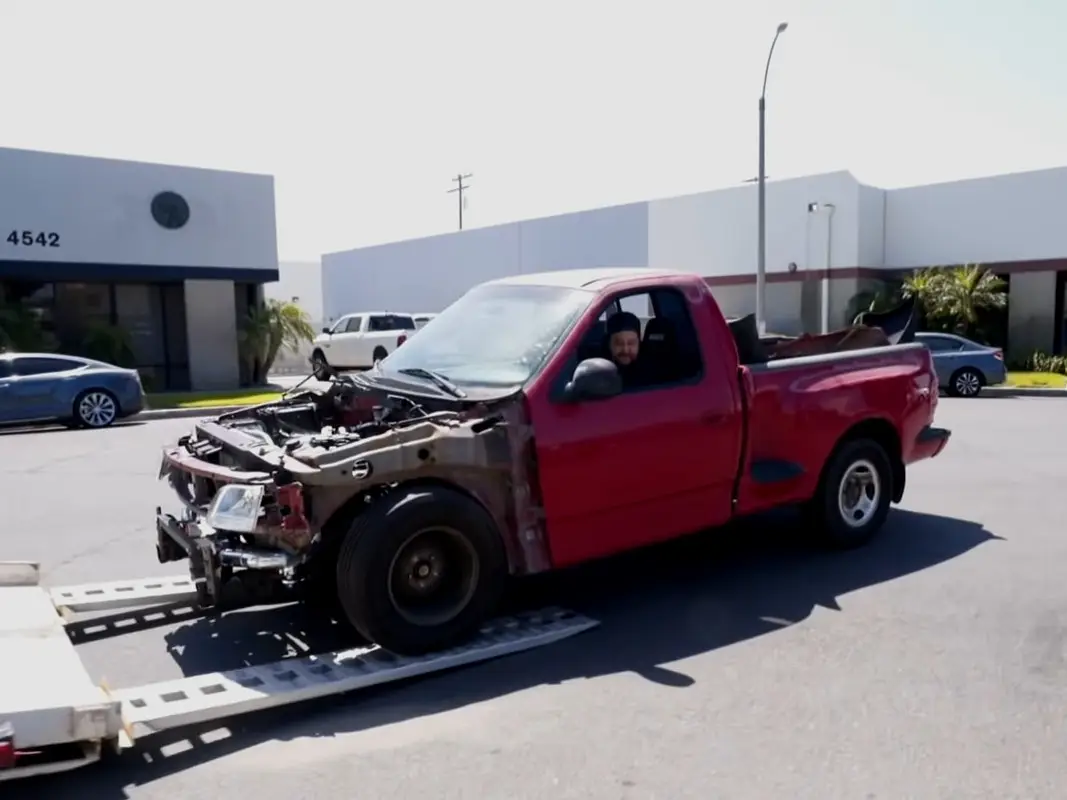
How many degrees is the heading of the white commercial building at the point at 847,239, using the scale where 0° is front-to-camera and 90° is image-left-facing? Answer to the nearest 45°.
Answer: approximately 45°

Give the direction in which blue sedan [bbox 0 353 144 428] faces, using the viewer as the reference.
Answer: facing to the left of the viewer

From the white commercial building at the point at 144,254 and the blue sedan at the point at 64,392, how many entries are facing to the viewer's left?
1

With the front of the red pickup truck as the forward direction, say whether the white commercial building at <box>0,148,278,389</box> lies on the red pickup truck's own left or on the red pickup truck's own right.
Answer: on the red pickup truck's own right

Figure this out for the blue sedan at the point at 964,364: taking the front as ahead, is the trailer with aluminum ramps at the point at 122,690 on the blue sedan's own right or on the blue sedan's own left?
on the blue sedan's own left

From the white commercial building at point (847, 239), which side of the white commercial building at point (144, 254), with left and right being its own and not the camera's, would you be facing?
left
